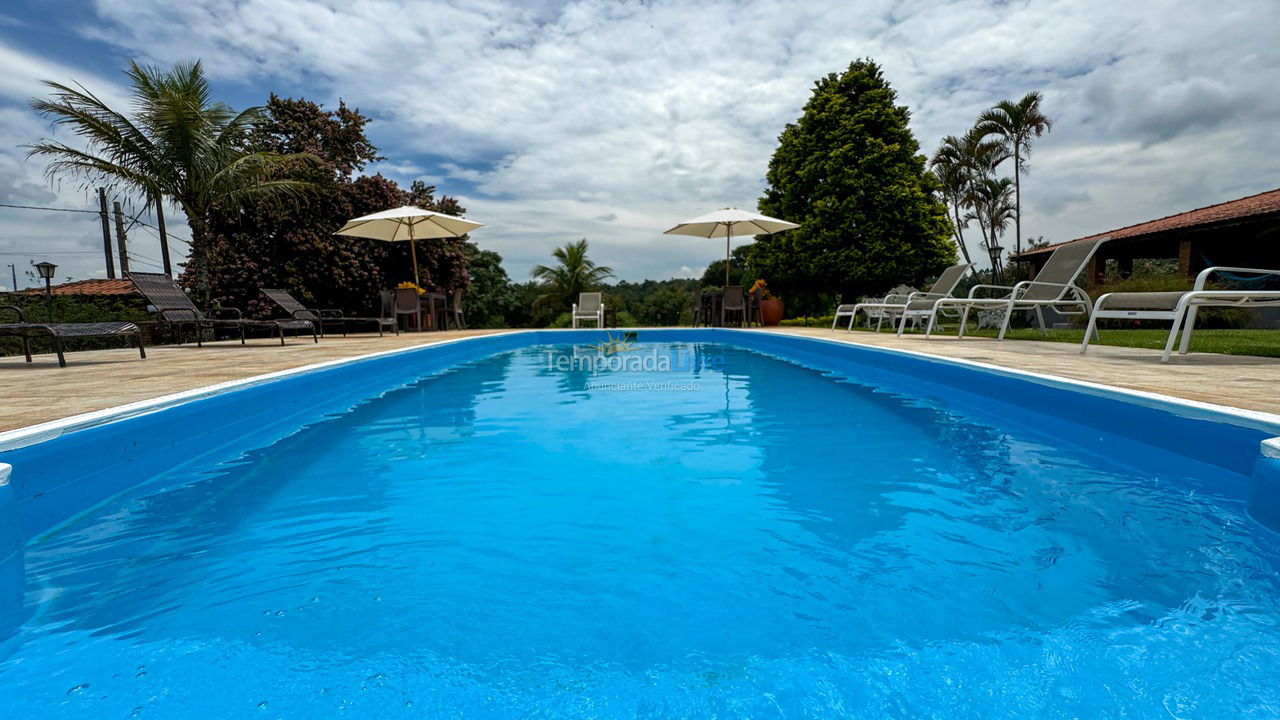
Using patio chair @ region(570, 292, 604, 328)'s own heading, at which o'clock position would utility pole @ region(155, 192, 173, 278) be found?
The utility pole is roughly at 4 o'clock from the patio chair.

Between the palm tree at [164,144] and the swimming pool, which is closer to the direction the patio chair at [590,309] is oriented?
the swimming pool

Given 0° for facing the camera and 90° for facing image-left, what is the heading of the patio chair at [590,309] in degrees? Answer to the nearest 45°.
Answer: approximately 0°

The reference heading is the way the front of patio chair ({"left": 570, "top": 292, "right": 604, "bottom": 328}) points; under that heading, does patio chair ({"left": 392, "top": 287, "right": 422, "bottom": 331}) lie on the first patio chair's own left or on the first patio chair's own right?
on the first patio chair's own right

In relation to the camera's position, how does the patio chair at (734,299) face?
facing away from the viewer

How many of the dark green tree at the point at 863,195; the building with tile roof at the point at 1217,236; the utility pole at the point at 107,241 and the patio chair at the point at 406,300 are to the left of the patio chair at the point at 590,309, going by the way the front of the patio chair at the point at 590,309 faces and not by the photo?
2

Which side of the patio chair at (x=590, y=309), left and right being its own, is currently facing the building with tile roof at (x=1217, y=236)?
left

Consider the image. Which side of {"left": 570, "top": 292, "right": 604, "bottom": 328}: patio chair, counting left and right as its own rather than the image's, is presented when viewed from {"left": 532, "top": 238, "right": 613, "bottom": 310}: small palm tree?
back

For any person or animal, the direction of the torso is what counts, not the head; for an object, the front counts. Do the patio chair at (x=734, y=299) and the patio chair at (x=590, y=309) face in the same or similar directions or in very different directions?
very different directions

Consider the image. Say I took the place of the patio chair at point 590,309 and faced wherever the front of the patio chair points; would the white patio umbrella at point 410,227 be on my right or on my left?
on my right

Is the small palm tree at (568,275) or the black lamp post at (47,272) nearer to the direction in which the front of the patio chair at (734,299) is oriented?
the small palm tree
